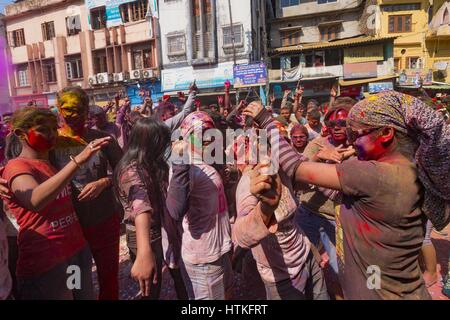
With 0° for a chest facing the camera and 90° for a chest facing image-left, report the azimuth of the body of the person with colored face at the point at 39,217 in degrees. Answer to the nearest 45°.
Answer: approximately 315°

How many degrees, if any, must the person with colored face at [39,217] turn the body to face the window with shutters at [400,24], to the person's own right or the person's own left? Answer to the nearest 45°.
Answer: approximately 90° to the person's own left

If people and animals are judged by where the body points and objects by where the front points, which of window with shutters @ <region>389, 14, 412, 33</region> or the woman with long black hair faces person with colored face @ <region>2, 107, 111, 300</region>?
the window with shutters

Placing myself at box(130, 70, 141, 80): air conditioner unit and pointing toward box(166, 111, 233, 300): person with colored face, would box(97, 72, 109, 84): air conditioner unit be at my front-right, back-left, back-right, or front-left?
back-right

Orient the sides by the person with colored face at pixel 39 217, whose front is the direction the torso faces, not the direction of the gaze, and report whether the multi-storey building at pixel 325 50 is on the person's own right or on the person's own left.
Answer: on the person's own left

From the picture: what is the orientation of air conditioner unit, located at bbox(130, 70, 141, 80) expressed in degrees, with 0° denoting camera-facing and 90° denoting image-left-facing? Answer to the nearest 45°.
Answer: approximately 315°

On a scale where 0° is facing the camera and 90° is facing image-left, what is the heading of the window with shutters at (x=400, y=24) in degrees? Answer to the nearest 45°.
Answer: approximately 0°

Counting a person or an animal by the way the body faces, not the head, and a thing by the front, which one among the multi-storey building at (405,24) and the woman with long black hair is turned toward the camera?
the multi-storey building

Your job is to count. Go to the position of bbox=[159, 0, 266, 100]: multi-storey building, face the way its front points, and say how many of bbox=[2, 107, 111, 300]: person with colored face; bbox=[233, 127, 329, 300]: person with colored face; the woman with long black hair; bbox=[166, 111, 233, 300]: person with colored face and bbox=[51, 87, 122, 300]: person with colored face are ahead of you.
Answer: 5

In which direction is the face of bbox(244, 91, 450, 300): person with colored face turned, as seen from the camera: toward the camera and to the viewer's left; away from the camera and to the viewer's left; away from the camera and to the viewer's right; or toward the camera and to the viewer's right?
toward the camera and to the viewer's left

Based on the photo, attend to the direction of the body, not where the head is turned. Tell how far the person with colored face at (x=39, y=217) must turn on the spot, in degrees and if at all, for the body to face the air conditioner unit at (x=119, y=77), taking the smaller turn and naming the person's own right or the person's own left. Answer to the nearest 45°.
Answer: approximately 135° to the person's own left

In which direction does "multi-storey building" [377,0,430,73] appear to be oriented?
toward the camera

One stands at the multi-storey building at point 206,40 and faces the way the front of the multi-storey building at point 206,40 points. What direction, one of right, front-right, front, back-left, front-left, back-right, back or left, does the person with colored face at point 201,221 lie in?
front
